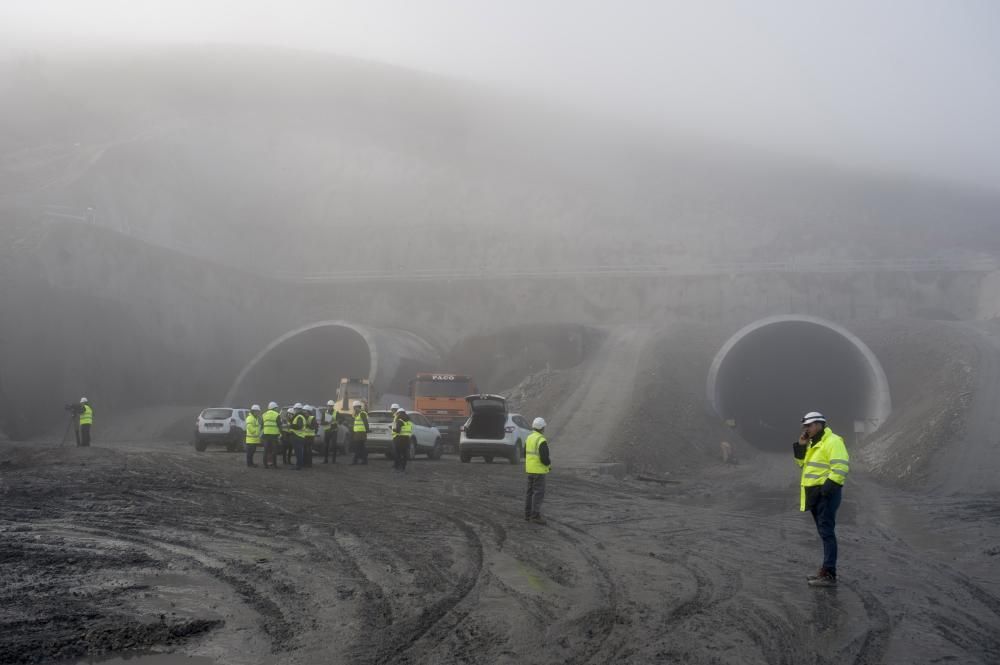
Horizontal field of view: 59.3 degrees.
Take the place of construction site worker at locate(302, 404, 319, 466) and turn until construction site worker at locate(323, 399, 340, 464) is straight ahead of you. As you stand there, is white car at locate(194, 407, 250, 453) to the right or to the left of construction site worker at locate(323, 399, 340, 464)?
left

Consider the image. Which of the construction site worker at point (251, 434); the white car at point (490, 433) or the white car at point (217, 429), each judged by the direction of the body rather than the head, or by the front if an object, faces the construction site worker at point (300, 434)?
the construction site worker at point (251, 434)

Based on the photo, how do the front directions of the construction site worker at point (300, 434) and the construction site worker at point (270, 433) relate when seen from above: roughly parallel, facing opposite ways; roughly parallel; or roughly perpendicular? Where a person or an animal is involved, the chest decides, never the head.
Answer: roughly perpendicular

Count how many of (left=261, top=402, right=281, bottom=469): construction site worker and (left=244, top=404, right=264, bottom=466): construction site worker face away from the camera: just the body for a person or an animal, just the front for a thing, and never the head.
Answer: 1

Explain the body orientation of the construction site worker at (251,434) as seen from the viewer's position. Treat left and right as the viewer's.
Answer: facing to the right of the viewer

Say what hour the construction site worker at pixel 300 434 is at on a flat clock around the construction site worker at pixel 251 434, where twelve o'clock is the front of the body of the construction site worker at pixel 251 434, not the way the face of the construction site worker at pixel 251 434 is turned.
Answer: the construction site worker at pixel 300 434 is roughly at 12 o'clock from the construction site worker at pixel 251 434.

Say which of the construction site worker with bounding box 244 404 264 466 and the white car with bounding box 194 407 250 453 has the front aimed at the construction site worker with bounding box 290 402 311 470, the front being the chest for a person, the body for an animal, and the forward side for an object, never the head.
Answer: the construction site worker with bounding box 244 404 264 466

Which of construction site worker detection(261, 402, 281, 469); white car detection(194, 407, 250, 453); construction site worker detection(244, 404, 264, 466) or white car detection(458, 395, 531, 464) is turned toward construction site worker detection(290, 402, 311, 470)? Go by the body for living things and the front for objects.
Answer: construction site worker detection(244, 404, 264, 466)

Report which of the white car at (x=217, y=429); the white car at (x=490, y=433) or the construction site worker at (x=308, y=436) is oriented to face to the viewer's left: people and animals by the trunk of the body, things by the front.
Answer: the construction site worker

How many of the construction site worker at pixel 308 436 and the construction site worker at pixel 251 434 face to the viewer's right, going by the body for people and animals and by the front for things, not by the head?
1
